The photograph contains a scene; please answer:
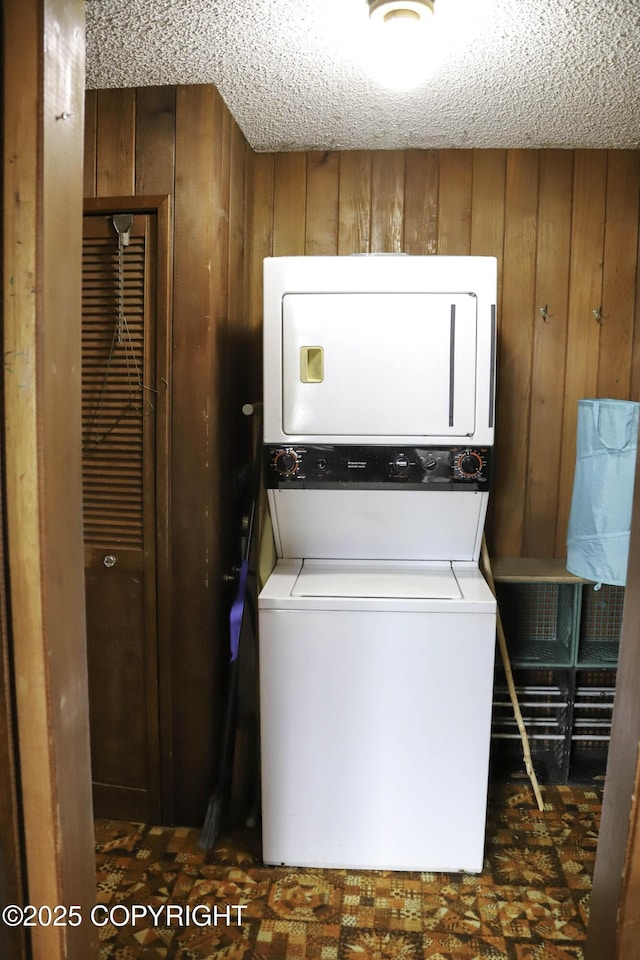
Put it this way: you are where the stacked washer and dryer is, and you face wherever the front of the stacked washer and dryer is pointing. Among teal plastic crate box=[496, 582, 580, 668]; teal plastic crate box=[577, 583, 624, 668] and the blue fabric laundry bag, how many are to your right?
0

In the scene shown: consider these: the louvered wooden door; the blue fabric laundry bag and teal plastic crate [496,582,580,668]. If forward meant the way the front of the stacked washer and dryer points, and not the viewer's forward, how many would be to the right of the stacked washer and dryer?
1

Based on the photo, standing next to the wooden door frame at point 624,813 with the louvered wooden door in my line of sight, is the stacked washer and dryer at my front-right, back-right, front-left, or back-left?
front-right

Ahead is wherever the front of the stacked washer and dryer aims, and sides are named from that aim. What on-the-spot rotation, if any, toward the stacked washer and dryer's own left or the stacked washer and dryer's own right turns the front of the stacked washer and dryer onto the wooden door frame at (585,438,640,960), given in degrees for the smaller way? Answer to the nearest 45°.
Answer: approximately 45° to the stacked washer and dryer's own left

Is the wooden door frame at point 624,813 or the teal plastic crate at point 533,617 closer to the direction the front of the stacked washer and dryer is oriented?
the wooden door frame

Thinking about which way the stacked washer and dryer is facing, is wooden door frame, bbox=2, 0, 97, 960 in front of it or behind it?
in front

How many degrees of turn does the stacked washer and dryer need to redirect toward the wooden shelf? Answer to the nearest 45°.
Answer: approximately 135° to its left

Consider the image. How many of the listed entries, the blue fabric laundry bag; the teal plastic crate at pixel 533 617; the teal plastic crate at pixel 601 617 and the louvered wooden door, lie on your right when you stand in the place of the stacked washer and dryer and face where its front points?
1

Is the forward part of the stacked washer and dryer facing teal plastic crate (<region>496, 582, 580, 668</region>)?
no

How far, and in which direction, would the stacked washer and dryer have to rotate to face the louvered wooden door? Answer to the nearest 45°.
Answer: approximately 90° to its right

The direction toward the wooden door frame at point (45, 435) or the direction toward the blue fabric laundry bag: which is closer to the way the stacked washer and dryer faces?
the wooden door frame

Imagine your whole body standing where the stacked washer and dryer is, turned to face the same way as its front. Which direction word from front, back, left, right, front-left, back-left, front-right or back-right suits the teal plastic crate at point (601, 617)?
back-left

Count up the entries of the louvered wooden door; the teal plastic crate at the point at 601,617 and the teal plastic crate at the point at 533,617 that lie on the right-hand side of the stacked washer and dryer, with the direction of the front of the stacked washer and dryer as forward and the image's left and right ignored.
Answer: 1

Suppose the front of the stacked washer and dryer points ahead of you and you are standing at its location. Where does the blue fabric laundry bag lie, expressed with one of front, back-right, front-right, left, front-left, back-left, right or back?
left

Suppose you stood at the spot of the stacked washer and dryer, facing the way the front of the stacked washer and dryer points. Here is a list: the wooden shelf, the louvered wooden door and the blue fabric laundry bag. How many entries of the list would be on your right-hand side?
1

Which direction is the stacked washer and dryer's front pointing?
toward the camera

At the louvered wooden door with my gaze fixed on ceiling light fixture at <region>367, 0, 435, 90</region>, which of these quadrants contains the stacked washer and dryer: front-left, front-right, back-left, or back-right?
front-left
